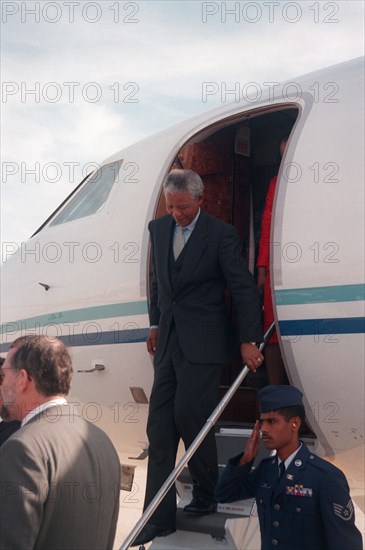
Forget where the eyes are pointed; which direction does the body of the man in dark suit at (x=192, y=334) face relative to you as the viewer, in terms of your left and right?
facing the viewer and to the left of the viewer

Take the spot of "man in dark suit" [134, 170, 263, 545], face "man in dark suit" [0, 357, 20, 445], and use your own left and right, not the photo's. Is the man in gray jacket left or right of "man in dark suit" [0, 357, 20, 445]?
left

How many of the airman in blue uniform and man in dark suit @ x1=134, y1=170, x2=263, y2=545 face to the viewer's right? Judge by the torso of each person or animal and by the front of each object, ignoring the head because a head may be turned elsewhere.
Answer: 0

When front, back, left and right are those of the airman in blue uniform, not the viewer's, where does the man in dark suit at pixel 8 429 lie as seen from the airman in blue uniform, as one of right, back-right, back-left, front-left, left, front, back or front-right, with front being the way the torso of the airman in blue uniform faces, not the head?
front-right

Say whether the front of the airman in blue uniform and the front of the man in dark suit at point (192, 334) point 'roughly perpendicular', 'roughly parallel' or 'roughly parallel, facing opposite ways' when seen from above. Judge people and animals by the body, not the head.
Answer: roughly parallel

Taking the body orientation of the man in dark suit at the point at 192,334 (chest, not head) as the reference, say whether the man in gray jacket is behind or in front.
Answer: in front

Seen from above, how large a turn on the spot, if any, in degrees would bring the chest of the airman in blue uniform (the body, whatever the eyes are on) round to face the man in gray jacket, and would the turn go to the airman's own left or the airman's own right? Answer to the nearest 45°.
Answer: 0° — they already face them

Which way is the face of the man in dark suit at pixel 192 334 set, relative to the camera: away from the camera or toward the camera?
toward the camera

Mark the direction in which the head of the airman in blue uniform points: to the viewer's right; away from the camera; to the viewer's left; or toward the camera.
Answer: to the viewer's left

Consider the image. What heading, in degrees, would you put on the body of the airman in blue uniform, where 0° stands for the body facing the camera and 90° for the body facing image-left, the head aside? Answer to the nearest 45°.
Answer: approximately 45°
